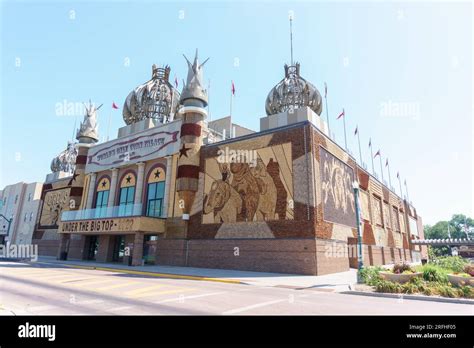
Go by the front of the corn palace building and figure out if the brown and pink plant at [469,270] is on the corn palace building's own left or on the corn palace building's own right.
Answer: on the corn palace building's own left

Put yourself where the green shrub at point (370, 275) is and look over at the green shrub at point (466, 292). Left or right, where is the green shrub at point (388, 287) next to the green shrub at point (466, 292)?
right

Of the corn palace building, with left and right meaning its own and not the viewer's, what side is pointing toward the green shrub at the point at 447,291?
left

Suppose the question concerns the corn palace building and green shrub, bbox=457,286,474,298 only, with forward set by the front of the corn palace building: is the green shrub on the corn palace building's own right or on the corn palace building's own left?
on the corn palace building's own left

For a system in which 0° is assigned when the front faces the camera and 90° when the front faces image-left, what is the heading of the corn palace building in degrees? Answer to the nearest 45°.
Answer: approximately 45°

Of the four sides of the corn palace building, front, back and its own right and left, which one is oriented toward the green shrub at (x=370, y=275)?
left

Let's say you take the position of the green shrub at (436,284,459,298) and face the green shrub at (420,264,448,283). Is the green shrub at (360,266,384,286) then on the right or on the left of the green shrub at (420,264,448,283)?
left
